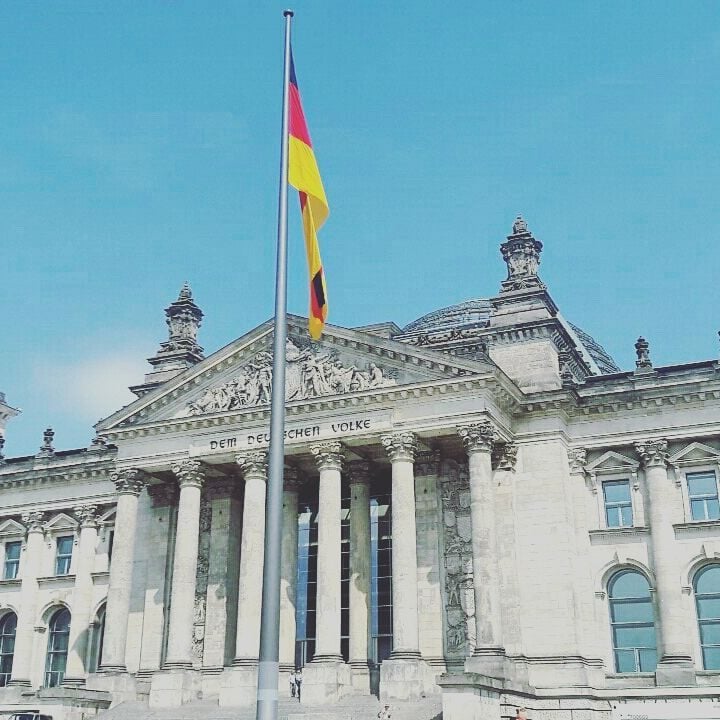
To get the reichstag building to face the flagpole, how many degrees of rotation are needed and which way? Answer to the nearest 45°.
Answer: approximately 45° to its left

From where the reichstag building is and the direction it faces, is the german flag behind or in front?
in front

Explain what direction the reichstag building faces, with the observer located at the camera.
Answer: facing the viewer and to the left of the viewer
